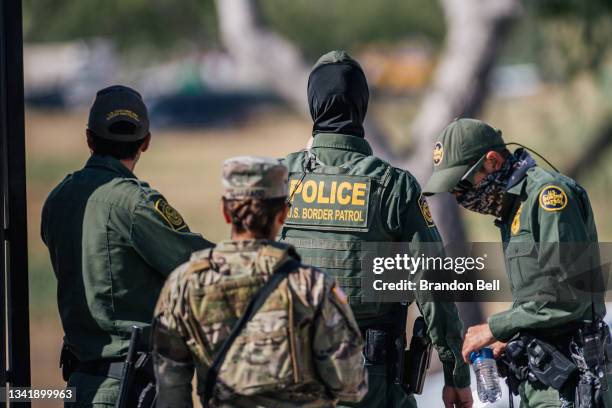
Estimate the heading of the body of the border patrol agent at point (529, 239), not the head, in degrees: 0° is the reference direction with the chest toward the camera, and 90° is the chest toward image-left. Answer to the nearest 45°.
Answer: approximately 90°

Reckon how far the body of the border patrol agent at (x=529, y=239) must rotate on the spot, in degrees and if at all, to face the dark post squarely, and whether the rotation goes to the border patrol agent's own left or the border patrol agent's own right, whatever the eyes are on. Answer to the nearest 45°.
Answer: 0° — they already face it

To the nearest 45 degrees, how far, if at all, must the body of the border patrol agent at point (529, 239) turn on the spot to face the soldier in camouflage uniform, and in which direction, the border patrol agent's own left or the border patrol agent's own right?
approximately 45° to the border patrol agent's own left

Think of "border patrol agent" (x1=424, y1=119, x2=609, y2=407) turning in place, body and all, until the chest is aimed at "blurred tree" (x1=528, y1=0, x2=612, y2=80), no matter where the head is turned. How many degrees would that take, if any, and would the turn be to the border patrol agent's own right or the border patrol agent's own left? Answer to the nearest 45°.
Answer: approximately 90° to the border patrol agent's own right

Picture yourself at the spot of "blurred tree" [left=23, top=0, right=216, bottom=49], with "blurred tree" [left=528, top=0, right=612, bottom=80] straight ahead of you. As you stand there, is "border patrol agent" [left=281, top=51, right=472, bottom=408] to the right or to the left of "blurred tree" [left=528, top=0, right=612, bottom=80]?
right

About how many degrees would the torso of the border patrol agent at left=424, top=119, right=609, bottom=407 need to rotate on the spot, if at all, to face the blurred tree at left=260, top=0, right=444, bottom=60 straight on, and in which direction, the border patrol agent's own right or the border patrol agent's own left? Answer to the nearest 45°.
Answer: approximately 90° to the border patrol agent's own right

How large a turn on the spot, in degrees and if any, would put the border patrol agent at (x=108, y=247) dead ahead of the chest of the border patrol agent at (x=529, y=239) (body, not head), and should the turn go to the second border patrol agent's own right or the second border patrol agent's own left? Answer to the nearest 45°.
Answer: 0° — they already face them

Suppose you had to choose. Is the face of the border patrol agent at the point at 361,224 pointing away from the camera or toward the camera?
away from the camera

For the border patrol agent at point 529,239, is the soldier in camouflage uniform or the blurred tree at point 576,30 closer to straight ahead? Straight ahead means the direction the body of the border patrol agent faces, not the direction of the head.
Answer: the soldier in camouflage uniform

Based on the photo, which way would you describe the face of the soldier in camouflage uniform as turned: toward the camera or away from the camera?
away from the camera

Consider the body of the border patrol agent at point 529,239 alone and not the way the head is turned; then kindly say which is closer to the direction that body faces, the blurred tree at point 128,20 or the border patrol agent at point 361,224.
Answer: the border patrol agent

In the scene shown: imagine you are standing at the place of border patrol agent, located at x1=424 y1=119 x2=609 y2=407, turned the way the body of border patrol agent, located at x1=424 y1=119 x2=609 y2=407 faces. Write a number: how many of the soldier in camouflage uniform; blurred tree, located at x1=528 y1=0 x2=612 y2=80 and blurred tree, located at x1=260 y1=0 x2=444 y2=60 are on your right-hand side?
2
